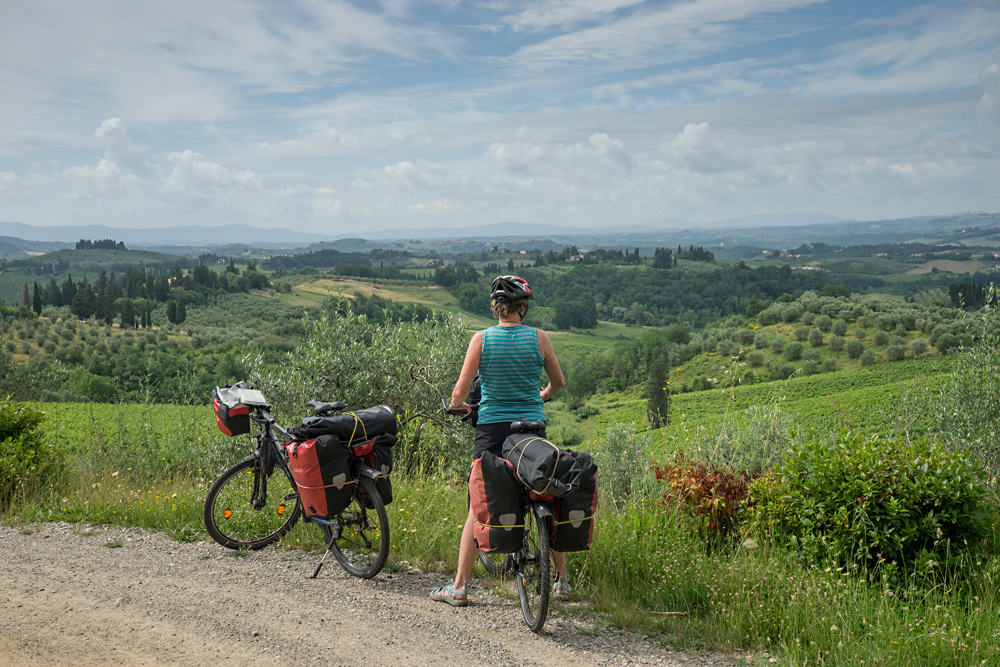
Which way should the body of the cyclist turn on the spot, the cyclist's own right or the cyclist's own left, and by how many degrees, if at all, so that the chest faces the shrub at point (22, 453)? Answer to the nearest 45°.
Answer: approximately 45° to the cyclist's own left

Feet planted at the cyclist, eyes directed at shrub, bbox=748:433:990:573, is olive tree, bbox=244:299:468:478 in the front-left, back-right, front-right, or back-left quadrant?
back-left

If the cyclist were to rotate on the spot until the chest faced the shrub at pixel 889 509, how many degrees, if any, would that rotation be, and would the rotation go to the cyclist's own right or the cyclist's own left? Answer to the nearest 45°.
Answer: approximately 90° to the cyclist's own right

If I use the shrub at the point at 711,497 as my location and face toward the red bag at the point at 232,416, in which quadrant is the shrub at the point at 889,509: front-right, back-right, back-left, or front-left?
back-left

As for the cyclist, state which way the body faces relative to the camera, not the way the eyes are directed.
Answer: away from the camera

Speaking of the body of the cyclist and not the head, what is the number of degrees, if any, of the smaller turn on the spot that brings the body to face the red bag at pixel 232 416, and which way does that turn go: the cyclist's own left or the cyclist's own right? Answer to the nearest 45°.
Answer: approximately 45° to the cyclist's own left
